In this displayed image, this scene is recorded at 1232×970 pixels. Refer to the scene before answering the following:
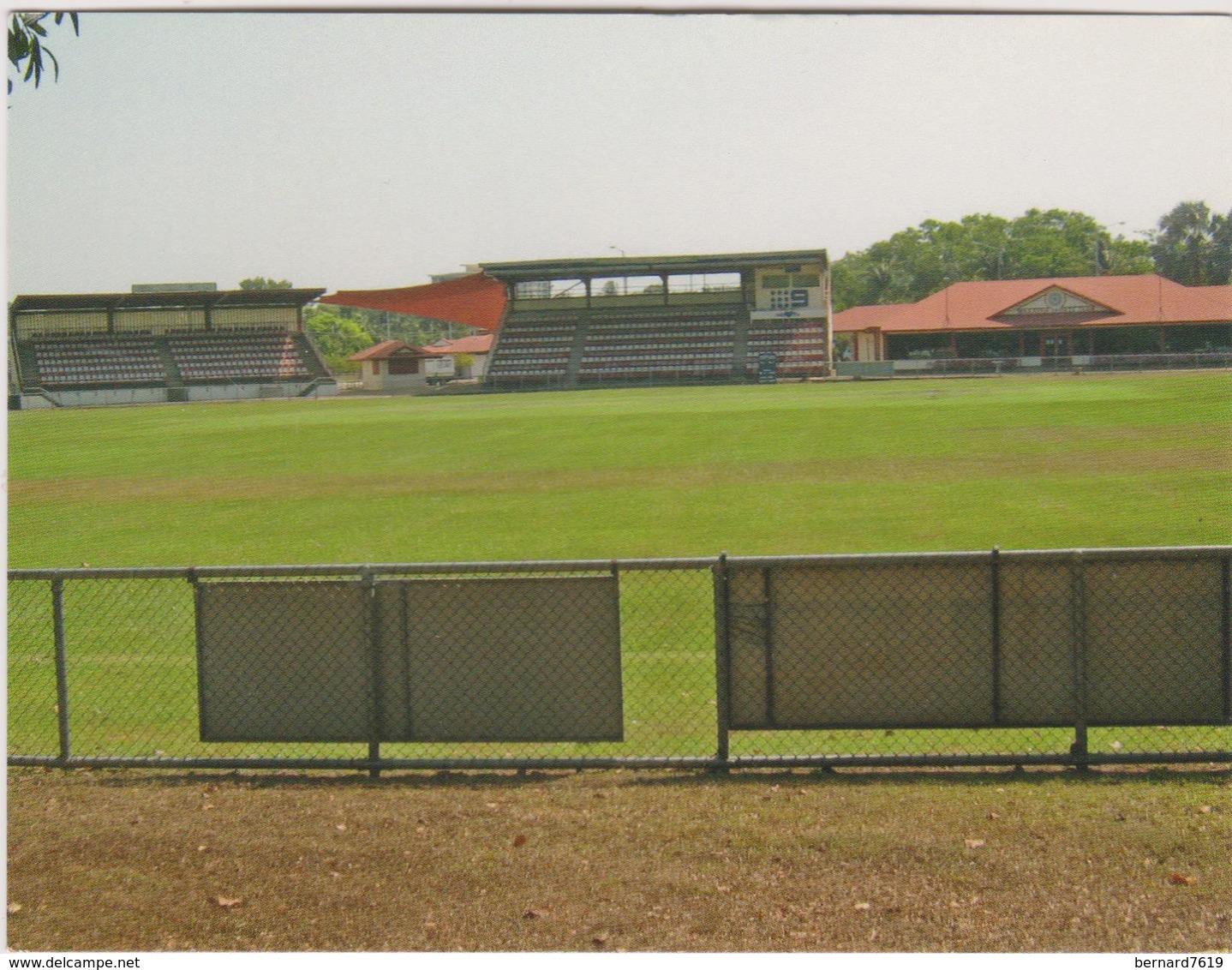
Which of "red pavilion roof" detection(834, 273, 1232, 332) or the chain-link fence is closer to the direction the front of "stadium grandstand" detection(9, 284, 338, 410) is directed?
the chain-link fence

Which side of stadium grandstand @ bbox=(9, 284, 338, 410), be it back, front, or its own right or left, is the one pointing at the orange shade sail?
left

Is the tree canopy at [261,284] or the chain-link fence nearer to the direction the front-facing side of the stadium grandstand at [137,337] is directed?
the chain-link fence

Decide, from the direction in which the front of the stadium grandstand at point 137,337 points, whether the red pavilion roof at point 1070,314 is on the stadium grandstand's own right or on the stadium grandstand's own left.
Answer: on the stadium grandstand's own left

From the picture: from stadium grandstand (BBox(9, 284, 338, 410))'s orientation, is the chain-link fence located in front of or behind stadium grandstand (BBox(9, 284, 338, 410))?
in front

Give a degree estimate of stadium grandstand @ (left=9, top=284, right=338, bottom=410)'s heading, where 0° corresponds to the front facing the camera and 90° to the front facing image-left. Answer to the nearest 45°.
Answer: approximately 0°
